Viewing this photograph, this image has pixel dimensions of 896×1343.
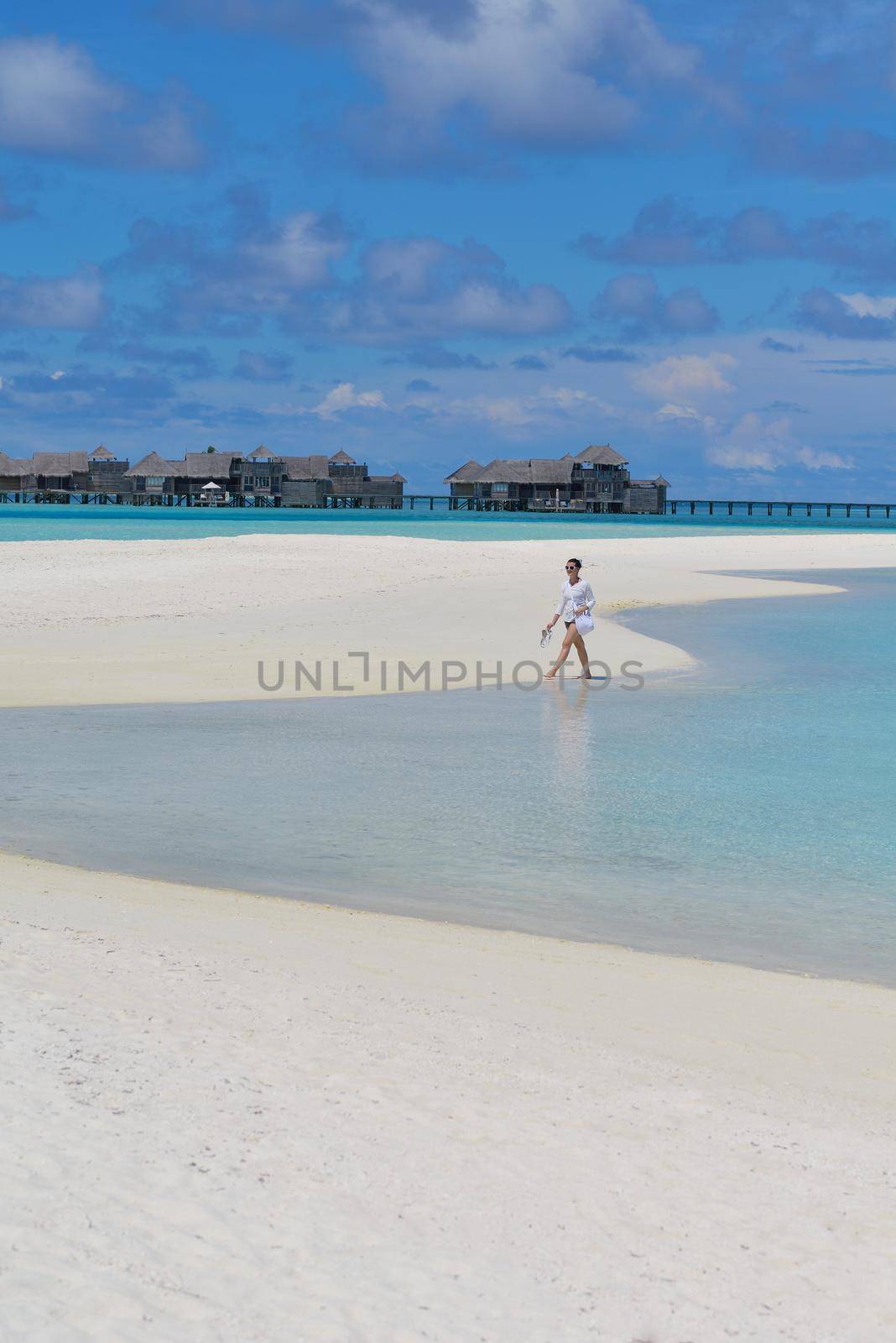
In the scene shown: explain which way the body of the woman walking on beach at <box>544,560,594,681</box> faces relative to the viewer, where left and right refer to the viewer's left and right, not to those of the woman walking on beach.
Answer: facing the viewer and to the left of the viewer
